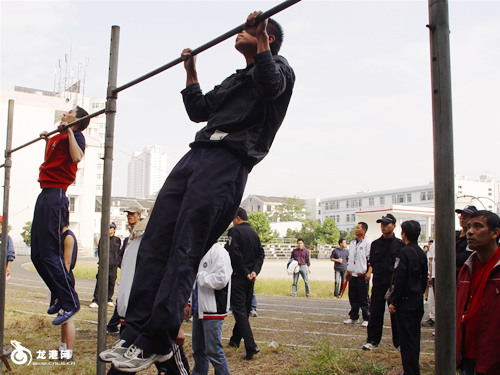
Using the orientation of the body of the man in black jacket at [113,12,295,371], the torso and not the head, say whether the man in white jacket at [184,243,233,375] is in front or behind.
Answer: behind

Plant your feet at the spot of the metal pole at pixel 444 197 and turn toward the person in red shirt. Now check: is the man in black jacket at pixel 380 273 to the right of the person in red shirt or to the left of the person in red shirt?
right

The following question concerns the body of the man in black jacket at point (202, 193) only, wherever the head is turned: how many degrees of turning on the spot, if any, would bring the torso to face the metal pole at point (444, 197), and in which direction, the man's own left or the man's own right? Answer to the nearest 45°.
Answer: approximately 90° to the man's own left
